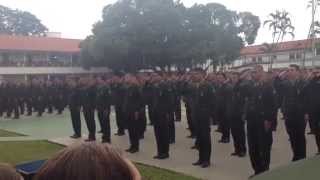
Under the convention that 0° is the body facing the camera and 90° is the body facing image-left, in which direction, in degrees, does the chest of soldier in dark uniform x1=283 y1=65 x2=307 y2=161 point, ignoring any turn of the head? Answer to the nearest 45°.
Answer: approximately 45°

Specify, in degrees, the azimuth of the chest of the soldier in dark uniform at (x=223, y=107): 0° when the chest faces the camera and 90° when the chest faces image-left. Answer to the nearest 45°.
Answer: approximately 45°

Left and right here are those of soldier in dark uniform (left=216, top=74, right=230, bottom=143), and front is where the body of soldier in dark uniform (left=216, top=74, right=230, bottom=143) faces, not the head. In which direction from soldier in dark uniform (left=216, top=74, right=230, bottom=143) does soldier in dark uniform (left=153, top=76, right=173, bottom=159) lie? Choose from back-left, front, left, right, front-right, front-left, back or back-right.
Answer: front

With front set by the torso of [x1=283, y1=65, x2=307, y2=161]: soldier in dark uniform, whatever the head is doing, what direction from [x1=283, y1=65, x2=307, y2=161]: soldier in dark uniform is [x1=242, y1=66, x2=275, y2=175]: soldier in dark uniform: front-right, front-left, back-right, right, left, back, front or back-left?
front

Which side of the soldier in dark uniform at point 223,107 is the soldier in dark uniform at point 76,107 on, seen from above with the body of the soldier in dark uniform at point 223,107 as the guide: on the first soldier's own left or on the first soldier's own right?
on the first soldier's own right

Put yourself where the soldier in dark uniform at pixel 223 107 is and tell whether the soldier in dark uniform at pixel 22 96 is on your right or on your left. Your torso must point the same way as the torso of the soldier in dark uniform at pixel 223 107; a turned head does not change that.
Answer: on your right

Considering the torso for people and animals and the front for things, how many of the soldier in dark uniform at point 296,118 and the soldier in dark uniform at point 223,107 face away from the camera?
0

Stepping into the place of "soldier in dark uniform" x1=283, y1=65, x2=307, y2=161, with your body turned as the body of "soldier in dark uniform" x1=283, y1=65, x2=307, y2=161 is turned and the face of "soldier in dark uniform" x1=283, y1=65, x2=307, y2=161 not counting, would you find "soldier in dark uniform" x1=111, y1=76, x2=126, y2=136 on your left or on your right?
on your right

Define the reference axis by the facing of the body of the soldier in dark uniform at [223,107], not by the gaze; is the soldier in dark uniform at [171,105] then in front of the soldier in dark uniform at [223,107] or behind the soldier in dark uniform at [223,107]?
in front

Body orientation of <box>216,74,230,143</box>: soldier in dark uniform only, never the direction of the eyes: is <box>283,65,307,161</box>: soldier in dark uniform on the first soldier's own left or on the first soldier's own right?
on the first soldier's own left
